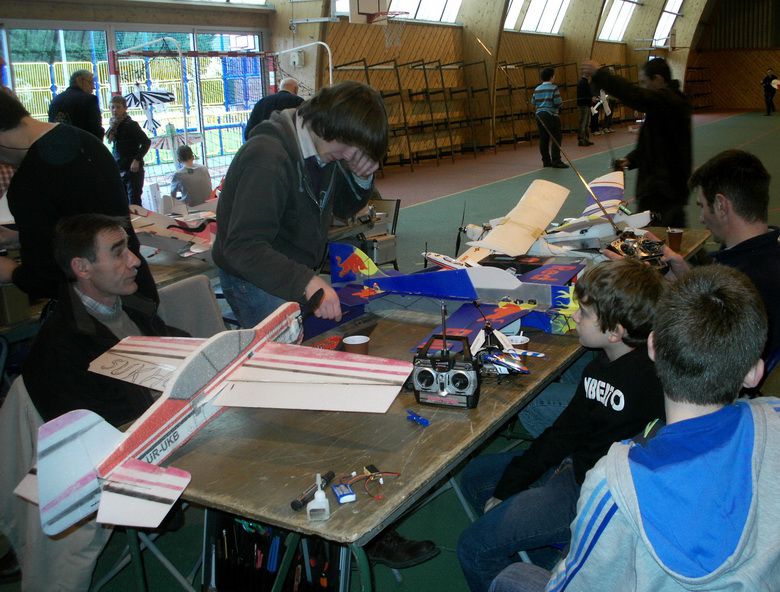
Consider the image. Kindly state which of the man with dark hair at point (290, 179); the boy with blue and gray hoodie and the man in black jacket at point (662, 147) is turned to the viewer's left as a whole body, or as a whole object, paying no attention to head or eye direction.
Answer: the man in black jacket

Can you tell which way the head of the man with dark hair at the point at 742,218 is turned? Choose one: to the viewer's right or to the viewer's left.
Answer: to the viewer's left

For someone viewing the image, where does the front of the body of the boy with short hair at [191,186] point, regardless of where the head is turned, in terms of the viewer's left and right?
facing away from the viewer

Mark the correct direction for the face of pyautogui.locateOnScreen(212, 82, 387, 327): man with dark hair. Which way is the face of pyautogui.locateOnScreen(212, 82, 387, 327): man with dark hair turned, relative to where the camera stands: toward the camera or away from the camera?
toward the camera

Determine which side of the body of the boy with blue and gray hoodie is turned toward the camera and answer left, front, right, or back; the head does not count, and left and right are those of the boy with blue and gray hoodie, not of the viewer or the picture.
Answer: back

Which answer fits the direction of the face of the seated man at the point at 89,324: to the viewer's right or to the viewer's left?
to the viewer's right

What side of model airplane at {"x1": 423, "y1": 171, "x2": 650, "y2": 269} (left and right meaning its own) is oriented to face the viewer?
left

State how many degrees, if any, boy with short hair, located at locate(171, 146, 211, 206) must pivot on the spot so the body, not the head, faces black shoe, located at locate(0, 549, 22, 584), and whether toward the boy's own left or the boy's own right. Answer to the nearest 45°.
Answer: approximately 180°

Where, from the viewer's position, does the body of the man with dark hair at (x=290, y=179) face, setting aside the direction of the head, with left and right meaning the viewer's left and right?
facing the viewer and to the right of the viewer

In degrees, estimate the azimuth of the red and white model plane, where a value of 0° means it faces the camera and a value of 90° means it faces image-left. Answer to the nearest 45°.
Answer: approximately 225°

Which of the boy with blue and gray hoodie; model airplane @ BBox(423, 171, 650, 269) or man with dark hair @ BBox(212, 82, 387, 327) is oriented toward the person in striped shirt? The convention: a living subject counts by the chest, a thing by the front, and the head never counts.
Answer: the boy with blue and gray hoodie

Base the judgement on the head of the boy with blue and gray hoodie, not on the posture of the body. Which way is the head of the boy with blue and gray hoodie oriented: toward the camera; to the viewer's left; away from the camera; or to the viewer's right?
away from the camera

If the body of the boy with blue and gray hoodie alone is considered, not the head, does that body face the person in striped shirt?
yes

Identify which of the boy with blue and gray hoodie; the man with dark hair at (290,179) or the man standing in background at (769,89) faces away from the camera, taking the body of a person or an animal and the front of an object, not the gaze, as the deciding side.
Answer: the boy with blue and gray hoodie
